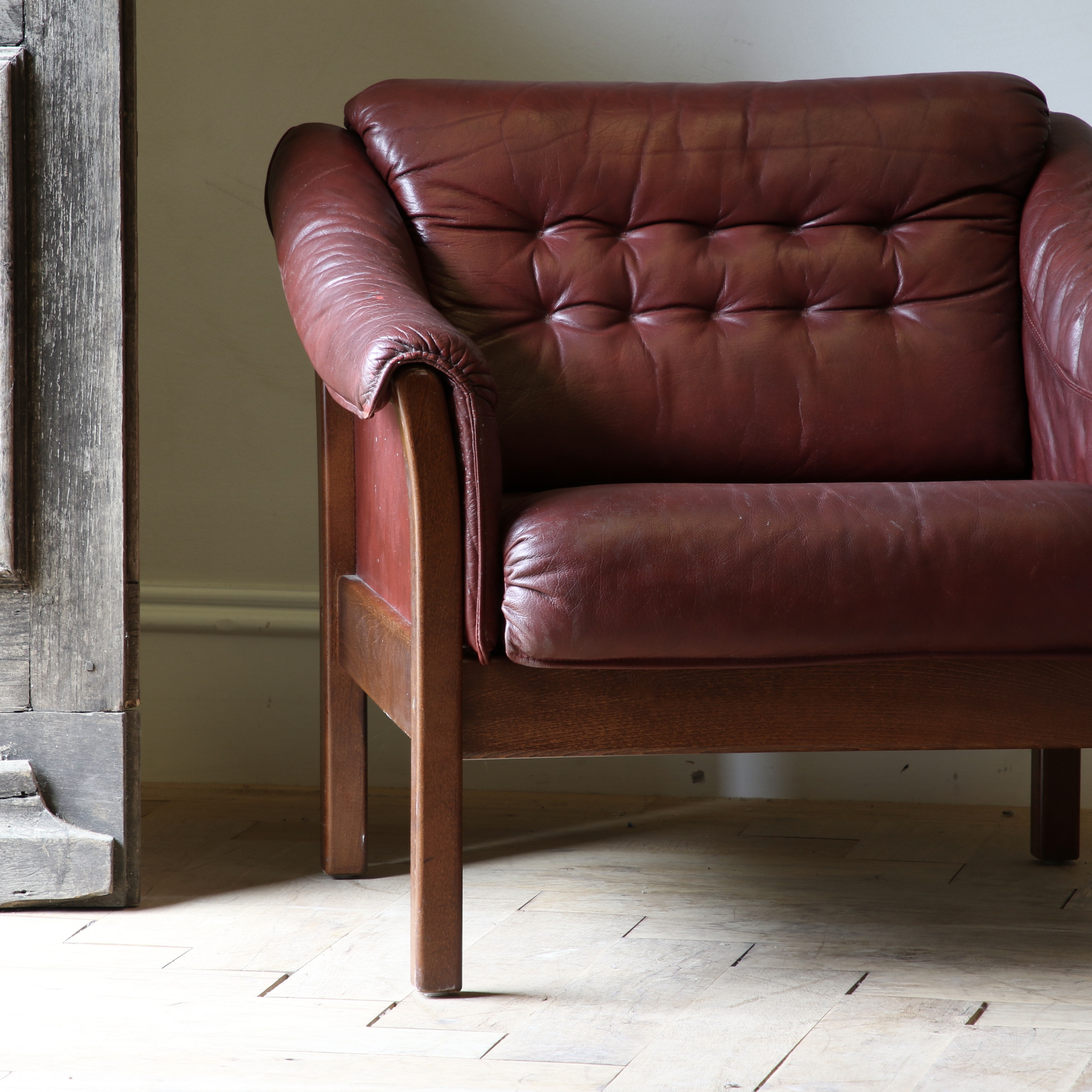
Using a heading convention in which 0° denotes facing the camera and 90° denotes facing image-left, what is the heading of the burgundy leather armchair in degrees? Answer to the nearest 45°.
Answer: approximately 0°
